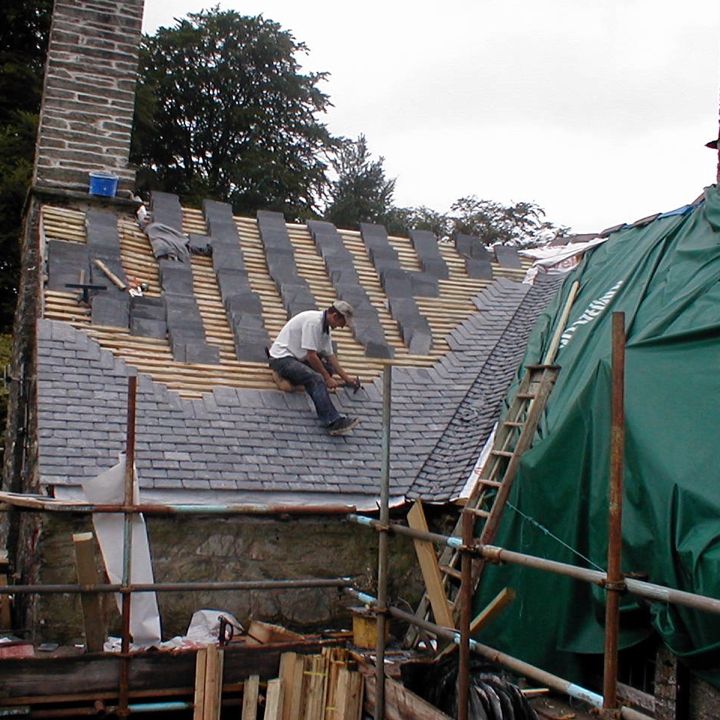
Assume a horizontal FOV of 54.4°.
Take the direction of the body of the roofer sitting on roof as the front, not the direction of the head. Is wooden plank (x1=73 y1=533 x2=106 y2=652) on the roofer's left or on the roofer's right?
on the roofer's right

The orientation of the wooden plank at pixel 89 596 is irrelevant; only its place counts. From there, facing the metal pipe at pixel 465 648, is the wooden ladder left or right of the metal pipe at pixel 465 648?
left

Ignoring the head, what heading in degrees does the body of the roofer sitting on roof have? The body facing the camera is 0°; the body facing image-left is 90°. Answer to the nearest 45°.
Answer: approximately 270°

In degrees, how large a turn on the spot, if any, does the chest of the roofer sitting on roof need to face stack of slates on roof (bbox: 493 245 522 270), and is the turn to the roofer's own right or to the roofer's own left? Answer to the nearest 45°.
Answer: approximately 45° to the roofer's own left
